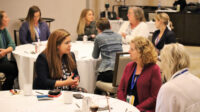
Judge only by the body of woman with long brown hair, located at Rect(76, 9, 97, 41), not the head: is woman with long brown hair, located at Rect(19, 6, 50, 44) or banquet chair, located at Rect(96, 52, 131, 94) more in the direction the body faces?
the banquet chair

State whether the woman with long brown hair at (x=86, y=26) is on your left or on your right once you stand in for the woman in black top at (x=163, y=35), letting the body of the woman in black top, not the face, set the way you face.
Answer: on your right

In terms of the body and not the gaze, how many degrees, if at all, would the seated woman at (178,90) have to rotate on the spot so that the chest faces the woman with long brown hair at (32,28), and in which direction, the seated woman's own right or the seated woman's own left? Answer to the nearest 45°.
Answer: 0° — they already face them

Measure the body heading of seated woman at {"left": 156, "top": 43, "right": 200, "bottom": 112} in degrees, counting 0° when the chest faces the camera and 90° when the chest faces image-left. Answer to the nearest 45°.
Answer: approximately 135°

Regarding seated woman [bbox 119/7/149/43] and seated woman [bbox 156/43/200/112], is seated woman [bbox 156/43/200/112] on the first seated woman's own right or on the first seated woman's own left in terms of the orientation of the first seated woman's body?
on the first seated woman's own left

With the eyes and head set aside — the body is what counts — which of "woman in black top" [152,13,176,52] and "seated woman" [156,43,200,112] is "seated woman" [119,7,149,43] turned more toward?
the seated woman

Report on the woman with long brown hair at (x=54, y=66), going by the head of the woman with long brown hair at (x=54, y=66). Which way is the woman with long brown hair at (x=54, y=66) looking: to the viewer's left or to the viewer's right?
to the viewer's right
